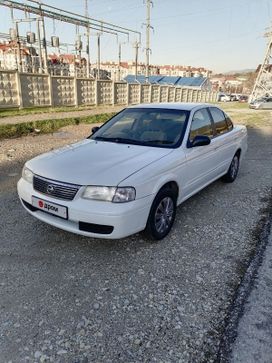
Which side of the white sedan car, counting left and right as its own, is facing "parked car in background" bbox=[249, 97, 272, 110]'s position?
back

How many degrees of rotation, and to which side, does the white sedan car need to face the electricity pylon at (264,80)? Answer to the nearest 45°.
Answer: approximately 180°

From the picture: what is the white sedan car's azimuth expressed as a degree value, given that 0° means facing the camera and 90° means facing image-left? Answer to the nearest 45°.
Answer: approximately 45°
